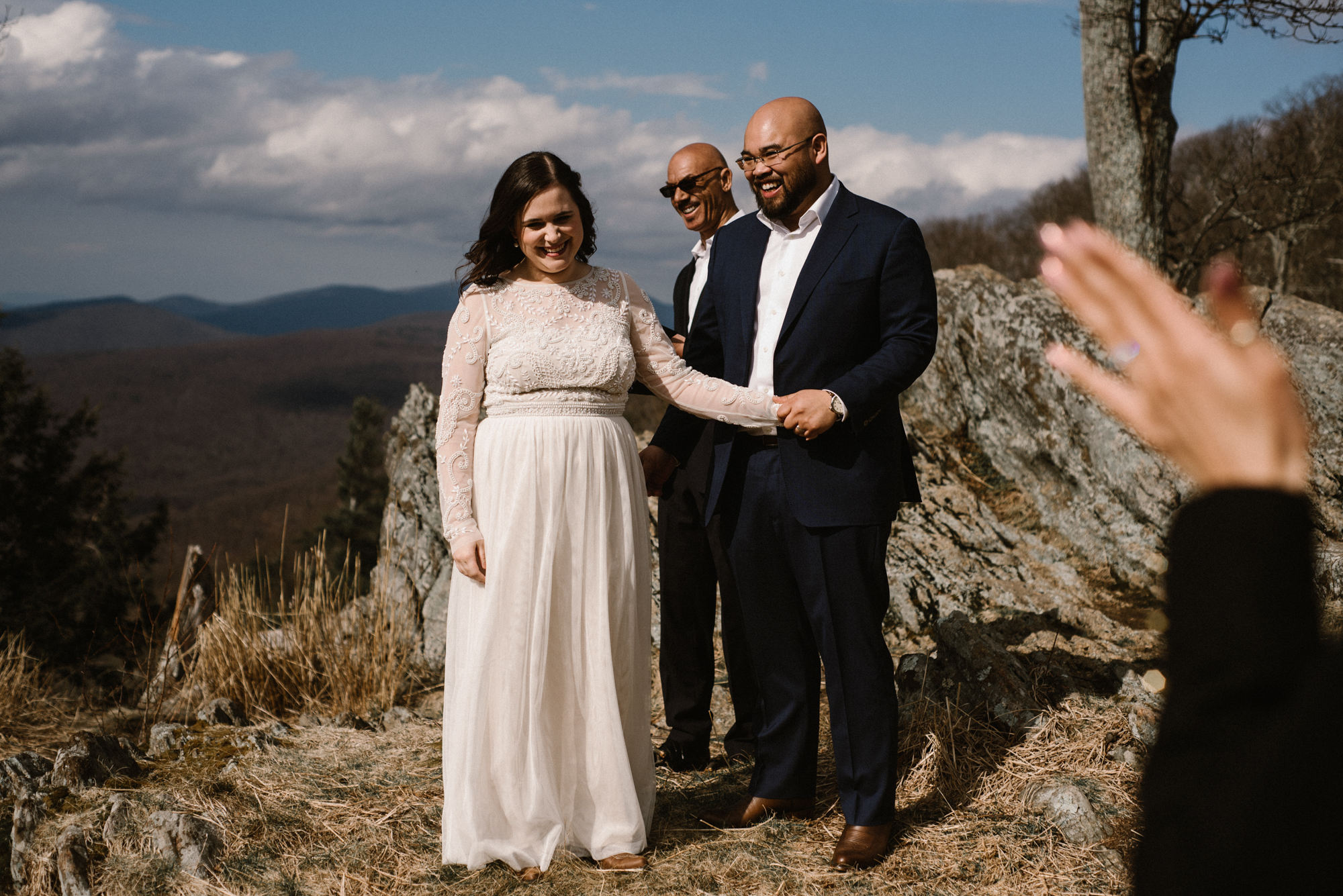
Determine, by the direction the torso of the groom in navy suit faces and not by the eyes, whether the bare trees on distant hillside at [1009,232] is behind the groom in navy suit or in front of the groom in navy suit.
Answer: behind

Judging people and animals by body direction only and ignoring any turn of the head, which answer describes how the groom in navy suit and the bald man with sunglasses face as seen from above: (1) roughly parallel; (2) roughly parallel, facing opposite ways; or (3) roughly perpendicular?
roughly parallel

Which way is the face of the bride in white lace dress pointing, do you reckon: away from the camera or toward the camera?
toward the camera

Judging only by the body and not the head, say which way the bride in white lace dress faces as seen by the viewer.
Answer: toward the camera

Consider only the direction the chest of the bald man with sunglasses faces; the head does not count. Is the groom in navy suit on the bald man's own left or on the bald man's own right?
on the bald man's own left

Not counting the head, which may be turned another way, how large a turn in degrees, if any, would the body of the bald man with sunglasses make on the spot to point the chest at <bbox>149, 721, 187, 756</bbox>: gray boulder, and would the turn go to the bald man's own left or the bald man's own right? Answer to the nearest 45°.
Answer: approximately 45° to the bald man's own right

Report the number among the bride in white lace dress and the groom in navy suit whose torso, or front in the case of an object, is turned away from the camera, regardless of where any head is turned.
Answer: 0

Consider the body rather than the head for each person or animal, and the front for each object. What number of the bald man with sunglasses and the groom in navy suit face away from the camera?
0

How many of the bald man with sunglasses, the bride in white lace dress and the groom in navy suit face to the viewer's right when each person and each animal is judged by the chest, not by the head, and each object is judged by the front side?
0

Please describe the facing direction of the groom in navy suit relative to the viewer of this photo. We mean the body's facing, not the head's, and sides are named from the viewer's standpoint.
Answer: facing the viewer and to the left of the viewer
